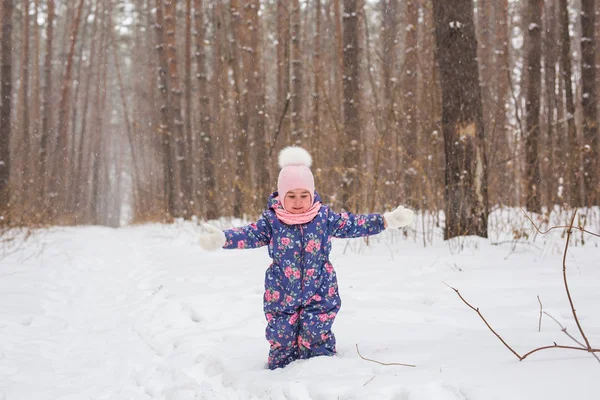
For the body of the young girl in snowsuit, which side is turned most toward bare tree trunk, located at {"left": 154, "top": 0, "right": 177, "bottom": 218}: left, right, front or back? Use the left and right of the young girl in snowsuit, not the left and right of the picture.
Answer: back

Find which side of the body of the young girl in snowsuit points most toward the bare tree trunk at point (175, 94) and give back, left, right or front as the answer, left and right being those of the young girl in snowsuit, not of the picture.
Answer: back

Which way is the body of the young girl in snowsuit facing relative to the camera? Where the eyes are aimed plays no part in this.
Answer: toward the camera

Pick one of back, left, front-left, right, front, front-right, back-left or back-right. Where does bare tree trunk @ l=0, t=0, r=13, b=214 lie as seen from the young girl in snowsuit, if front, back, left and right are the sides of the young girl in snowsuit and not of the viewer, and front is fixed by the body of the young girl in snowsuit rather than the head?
back-right

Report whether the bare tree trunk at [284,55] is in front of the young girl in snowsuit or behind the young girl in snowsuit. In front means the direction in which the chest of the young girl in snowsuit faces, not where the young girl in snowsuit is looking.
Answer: behind

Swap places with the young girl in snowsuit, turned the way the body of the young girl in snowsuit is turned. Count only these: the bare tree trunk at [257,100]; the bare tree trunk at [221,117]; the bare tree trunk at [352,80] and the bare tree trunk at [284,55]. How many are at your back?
4

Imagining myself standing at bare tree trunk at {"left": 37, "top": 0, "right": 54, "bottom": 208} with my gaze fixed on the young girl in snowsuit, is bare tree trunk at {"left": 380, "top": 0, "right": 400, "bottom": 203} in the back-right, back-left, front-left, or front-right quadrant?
front-left

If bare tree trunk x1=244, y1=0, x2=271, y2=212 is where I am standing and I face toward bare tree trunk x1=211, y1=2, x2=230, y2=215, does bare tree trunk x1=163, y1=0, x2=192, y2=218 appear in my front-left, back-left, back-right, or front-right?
front-left

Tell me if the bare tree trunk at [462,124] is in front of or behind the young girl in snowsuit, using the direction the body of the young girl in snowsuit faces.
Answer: behind

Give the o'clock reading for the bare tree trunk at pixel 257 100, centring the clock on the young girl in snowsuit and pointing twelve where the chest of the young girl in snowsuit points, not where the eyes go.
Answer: The bare tree trunk is roughly at 6 o'clock from the young girl in snowsuit.

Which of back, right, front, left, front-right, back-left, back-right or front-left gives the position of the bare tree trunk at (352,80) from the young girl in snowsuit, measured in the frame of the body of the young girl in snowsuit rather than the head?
back

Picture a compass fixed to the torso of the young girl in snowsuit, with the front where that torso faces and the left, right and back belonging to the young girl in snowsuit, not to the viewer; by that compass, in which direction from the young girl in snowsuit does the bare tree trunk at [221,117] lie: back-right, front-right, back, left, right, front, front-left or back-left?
back

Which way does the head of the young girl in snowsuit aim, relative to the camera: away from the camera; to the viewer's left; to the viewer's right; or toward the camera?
toward the camera
